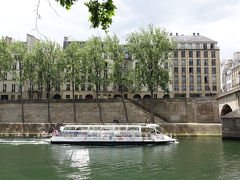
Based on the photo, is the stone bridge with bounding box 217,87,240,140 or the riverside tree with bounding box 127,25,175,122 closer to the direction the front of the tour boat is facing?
the stone bridge

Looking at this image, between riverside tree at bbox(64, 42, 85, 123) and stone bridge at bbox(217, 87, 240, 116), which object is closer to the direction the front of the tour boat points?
the stone bridge

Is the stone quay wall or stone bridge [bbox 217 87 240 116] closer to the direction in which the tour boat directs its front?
the stone bridge

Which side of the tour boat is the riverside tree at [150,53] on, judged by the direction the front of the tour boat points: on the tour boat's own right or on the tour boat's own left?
on the tour boat's own left

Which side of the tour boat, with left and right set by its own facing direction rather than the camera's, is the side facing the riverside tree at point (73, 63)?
left

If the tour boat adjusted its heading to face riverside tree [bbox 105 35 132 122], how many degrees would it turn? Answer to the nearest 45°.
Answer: approximately 90° to its left

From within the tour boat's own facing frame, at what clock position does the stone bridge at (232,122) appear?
The stone bridge is roughly at 12 o'clock from the tour boat.

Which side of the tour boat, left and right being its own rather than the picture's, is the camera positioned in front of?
right

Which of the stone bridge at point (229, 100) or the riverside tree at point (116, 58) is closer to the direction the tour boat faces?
the stone bridge
